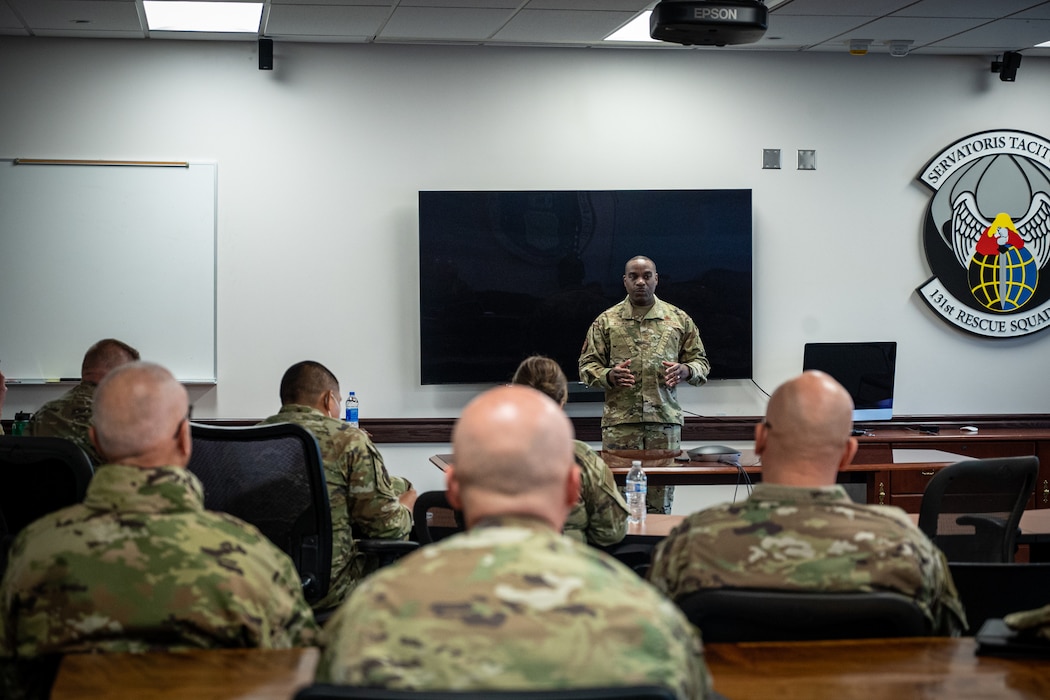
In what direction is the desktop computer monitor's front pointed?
toward the camera

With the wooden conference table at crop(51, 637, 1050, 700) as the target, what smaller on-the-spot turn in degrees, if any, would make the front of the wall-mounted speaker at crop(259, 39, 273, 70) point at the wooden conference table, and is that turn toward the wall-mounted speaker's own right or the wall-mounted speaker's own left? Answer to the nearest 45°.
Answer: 0° — it already faces it

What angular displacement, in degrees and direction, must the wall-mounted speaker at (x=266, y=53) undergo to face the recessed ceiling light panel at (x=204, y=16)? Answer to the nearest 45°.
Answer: approximately 45° to its right

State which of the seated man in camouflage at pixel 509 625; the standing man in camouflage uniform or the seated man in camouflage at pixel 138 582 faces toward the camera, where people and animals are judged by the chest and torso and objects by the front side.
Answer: the standing man in camouflage uniform

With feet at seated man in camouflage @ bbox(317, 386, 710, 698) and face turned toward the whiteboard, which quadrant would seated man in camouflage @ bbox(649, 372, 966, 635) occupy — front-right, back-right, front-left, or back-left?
front-right

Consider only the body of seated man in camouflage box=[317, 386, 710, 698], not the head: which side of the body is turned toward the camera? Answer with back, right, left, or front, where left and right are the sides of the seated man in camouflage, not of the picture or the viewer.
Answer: back

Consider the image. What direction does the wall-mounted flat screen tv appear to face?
toward the camera

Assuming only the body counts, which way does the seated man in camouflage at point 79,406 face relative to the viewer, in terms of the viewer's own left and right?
facing away from the viewer and to the right of the viewer

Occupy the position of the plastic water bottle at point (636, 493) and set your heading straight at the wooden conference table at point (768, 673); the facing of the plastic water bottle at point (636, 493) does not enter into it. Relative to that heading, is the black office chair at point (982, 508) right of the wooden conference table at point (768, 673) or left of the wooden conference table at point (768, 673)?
left

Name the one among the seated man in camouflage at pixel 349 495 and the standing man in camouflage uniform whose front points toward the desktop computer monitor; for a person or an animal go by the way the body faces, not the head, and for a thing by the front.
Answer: the seated man in camouflage

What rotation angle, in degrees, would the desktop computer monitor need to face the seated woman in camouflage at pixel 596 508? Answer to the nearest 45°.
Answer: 0° — it already faces them

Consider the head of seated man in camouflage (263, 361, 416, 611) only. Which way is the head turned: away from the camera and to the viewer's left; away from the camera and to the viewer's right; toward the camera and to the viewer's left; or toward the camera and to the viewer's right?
away from the camera and to the viewer's right

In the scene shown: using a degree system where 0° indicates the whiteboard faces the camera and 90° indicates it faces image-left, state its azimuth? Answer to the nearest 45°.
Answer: approximately 0°

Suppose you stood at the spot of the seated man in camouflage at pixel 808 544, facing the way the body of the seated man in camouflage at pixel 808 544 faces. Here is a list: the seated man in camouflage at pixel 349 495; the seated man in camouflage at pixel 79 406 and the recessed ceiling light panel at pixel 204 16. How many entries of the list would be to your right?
0

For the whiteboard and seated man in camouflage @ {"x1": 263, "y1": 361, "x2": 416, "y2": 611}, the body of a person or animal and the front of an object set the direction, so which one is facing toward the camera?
the whiteboard

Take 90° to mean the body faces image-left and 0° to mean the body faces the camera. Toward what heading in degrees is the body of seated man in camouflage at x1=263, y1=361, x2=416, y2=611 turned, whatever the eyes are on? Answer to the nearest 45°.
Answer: approximately 225°

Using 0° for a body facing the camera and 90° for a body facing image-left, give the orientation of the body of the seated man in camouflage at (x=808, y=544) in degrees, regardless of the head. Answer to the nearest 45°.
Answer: approximately 180°

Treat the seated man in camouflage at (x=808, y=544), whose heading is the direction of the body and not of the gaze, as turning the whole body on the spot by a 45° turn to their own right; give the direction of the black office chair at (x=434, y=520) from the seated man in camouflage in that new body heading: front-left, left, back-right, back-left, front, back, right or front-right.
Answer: left

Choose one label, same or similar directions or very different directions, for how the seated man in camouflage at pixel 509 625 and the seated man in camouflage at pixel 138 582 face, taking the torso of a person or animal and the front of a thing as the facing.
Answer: same or similar directions

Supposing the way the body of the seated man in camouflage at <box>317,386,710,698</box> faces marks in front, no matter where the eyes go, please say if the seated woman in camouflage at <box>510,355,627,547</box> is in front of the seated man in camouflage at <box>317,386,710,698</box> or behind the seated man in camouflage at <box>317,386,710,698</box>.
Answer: in front

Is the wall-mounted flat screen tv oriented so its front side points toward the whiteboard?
no

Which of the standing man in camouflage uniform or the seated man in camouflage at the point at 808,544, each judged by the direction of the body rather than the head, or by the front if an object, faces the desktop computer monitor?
the seated man in camouflage
